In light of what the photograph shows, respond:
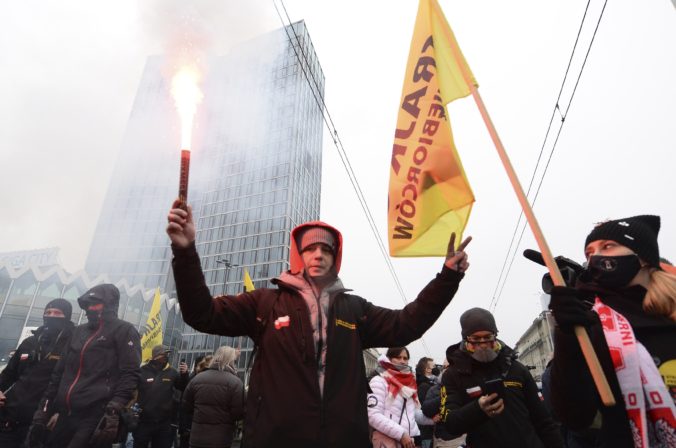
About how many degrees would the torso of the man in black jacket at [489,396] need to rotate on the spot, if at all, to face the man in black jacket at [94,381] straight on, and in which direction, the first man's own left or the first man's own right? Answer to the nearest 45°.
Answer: approximately 90° to the first man's own right

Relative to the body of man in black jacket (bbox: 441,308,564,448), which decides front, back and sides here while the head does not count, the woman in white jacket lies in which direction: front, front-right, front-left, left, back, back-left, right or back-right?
back-right

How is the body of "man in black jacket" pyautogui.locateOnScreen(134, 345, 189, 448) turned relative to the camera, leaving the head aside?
toward the camera

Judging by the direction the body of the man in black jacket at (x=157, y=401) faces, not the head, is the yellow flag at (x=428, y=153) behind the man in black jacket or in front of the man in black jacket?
in front

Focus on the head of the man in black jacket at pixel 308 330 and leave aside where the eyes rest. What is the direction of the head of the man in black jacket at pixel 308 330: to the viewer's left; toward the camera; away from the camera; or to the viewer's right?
toward the camera

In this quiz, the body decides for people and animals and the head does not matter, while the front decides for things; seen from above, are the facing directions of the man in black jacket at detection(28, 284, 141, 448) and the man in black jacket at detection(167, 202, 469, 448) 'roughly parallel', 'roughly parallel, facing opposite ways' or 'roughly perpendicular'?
roughly parallel

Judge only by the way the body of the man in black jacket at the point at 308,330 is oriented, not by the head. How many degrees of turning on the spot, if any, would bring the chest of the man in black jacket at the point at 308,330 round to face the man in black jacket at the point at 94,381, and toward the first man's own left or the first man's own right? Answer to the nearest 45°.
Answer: approximately 135° to the first man's own right

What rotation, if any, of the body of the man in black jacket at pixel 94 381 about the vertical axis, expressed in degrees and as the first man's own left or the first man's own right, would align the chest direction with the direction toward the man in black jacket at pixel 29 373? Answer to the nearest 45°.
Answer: approximately 90° to the first man's own right

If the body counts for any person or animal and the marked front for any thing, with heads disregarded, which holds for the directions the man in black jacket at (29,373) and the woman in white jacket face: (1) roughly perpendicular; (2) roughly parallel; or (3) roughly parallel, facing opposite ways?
roughly parallel

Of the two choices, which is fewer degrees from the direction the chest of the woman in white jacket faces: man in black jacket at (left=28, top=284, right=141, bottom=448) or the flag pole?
the flag pole

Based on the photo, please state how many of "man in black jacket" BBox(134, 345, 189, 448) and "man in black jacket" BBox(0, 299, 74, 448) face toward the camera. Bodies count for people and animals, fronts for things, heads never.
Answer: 2

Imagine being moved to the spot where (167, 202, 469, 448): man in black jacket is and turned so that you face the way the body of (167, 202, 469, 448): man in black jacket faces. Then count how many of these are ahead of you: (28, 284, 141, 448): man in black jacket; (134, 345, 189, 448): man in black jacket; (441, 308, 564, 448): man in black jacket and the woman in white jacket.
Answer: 0

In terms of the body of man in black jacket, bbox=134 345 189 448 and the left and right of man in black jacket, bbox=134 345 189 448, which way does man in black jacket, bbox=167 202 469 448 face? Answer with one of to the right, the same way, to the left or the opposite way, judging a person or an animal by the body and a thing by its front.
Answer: the same way

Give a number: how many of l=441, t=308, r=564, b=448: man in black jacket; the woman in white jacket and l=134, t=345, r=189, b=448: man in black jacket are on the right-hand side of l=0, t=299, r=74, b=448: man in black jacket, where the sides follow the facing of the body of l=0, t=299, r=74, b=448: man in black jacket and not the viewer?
0

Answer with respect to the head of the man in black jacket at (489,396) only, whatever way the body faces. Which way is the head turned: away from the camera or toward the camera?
toward the camera

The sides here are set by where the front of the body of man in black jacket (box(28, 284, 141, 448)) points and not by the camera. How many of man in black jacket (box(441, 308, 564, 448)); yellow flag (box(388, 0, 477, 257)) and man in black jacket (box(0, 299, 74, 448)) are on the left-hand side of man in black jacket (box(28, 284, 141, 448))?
2
